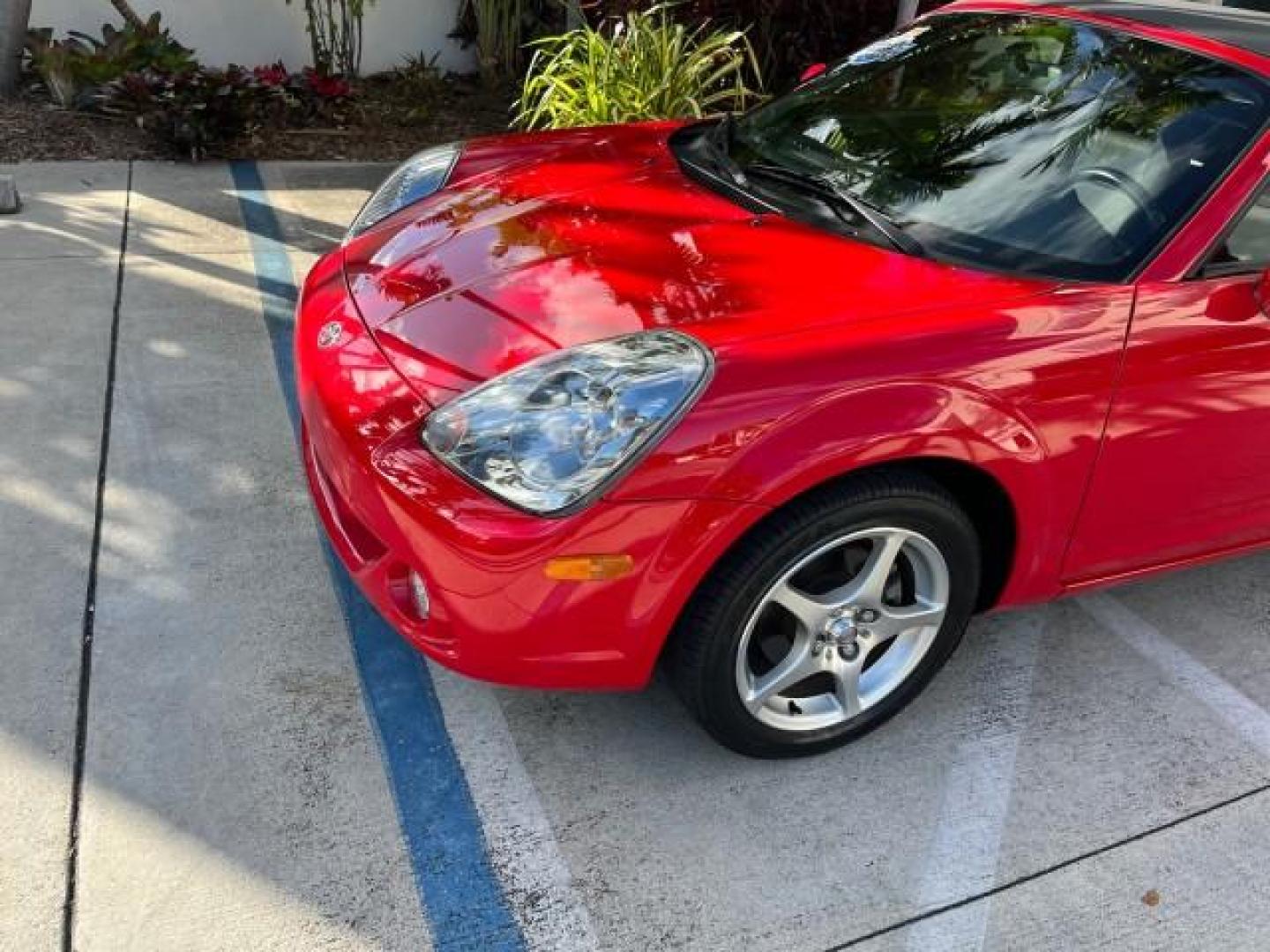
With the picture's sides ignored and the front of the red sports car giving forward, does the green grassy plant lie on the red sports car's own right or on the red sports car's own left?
on the red sports car's own right

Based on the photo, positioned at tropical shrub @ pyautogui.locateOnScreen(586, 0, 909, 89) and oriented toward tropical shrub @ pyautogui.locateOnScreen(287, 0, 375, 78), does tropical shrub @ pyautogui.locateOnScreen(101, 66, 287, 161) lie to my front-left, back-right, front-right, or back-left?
front-left

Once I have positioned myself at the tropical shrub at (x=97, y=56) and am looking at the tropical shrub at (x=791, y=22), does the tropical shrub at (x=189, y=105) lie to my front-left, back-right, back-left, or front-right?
front-right

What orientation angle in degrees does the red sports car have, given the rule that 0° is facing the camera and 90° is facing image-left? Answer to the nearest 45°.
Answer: approximately 45°

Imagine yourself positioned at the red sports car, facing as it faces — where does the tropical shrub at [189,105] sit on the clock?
The tropical shrub is roughly at 3 o'clock from the red sports car.

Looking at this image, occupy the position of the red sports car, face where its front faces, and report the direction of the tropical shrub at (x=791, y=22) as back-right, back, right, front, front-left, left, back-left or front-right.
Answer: back-right

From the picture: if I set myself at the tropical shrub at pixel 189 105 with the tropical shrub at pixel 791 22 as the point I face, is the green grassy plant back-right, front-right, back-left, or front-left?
front-right

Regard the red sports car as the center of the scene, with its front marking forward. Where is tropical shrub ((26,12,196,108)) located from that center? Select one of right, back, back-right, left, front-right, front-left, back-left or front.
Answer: right

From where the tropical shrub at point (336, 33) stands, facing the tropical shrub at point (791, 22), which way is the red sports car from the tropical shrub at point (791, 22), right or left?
right

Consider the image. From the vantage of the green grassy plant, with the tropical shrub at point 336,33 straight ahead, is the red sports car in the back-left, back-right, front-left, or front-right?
back-left

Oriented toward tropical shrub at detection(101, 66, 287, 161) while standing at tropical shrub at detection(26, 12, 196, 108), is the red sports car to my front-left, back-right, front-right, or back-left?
front-right
